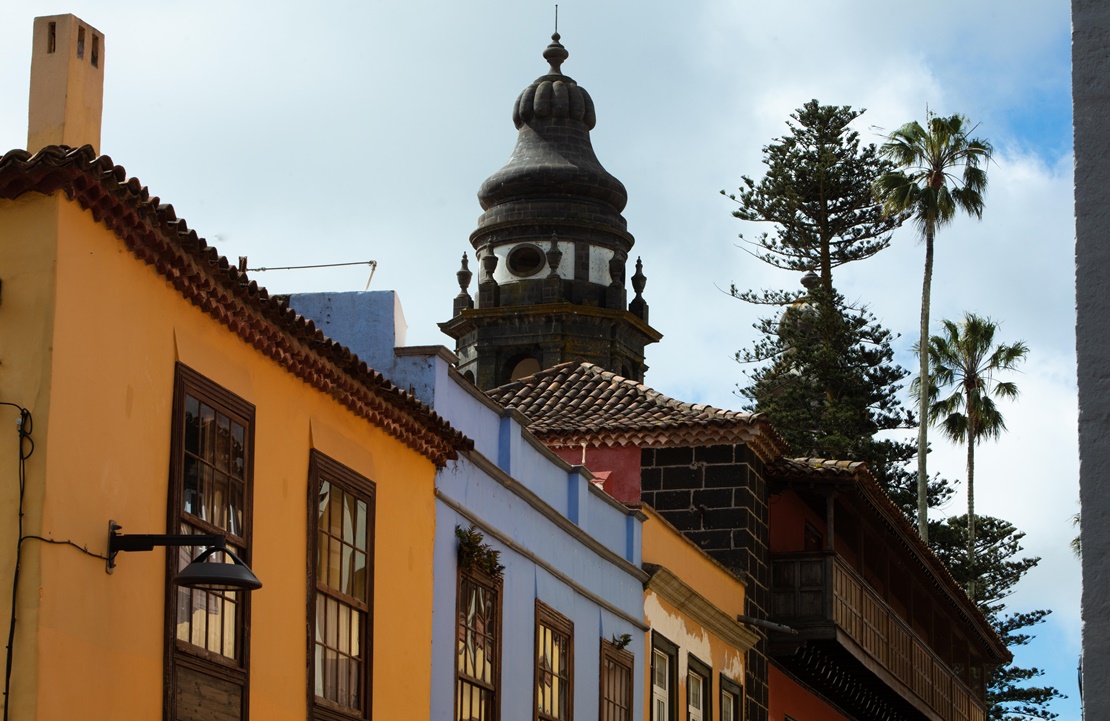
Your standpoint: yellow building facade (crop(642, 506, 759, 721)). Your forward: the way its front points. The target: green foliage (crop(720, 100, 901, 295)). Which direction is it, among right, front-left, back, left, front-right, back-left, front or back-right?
back-left

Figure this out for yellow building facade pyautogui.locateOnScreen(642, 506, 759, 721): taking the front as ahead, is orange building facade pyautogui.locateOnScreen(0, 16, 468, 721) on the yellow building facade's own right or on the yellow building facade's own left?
on the yellow building facade's own right

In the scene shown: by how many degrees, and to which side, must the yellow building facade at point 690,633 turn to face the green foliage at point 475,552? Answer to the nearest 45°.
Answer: approximately 45° to its right

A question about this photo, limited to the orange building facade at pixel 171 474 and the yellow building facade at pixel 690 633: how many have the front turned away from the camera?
0

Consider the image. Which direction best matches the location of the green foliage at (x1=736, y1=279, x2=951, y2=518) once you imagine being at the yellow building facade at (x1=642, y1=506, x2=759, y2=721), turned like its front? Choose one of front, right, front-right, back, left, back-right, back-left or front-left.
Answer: back-left

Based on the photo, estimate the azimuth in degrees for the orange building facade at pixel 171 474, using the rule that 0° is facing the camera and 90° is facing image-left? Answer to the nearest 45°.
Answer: approximately 315°

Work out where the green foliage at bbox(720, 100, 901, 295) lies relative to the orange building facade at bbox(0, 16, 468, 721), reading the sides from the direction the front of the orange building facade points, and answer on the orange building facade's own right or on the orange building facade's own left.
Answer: on the orange building facade's own left

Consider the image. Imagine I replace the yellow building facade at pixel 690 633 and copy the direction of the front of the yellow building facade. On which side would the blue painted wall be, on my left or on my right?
on my right

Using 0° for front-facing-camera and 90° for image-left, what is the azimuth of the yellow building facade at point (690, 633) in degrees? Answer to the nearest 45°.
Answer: approximately 315°

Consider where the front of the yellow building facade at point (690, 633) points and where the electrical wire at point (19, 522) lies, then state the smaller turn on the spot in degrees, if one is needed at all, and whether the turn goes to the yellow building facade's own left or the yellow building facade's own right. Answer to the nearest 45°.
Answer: approximately 45° to the yellow building facade's own right
